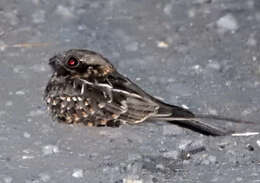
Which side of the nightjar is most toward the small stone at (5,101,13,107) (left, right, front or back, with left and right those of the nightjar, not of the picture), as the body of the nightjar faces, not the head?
front

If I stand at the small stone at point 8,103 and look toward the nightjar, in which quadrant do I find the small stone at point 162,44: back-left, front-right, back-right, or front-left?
front-left

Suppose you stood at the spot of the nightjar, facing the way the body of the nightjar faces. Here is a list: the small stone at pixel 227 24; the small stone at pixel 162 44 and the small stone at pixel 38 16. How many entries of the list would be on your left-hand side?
0

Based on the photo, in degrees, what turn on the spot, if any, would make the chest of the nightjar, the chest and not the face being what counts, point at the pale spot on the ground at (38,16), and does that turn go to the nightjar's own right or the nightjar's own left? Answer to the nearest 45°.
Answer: approximately 45° to the nightjar's own right

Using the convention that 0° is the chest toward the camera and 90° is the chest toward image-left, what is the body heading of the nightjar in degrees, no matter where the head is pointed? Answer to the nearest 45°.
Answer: approximately 90°

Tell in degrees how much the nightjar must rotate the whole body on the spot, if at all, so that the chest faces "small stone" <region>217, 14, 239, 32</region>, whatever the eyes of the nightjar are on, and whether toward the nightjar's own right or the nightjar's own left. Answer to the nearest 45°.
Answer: approximately 135° to the nightjar's own right

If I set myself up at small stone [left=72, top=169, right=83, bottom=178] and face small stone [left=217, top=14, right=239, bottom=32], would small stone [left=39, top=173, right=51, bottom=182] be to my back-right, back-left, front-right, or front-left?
back-left

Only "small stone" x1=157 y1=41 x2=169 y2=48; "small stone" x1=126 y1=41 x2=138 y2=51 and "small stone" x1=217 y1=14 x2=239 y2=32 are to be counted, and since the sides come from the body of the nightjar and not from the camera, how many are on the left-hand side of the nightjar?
0

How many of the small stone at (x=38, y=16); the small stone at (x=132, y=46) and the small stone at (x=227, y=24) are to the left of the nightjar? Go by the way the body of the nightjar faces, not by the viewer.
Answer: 0

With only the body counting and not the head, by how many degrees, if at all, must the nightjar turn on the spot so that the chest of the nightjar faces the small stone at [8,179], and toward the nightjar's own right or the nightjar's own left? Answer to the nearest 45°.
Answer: approximately 45° to the nightjar's own left
